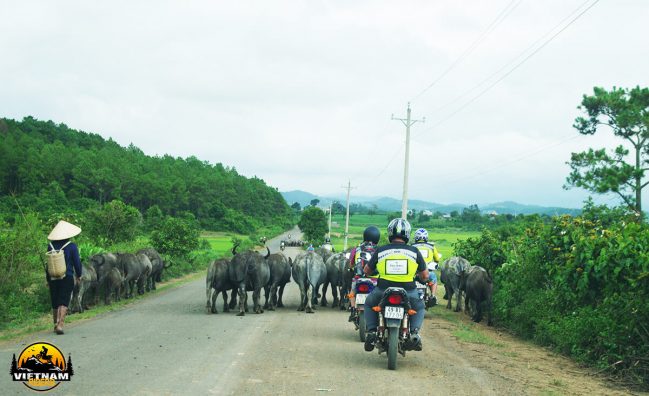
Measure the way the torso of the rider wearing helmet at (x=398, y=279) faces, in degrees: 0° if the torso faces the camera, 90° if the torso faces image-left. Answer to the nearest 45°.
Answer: approximately 180°

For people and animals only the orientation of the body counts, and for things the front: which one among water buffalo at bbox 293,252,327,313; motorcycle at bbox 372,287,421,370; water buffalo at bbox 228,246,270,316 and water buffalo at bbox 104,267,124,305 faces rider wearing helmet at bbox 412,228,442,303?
the motorcycle

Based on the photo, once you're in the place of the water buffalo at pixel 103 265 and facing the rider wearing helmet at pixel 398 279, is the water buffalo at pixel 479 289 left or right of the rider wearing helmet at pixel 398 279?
left

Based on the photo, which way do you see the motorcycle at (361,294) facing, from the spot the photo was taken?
facing away from the viewer

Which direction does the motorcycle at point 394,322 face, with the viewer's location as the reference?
facing away from the viewer

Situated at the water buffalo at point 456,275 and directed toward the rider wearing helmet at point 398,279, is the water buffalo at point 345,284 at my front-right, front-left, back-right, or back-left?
front-right

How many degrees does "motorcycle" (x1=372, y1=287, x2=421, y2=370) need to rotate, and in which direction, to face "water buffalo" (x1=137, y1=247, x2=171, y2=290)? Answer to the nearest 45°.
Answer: approximately 45° to its left

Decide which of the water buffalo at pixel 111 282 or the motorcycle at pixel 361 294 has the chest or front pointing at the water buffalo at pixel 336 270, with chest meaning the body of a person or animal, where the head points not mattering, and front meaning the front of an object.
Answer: the motorcycle

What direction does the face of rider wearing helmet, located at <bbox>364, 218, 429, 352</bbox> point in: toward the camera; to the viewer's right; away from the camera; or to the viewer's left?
away from the camera

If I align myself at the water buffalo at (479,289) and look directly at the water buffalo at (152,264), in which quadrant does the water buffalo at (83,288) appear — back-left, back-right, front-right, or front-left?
front-left

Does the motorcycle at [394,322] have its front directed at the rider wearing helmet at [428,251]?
yes
